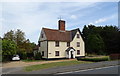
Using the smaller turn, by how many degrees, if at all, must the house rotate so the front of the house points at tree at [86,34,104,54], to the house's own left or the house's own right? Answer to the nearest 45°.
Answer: approximately 90° to the house's own left

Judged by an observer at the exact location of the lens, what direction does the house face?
facing the viewer and to the right of the viewer
